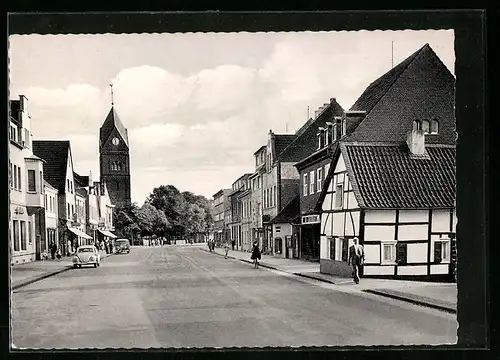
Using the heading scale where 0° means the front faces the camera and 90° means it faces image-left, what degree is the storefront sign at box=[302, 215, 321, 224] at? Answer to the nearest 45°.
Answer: approximately 45°
